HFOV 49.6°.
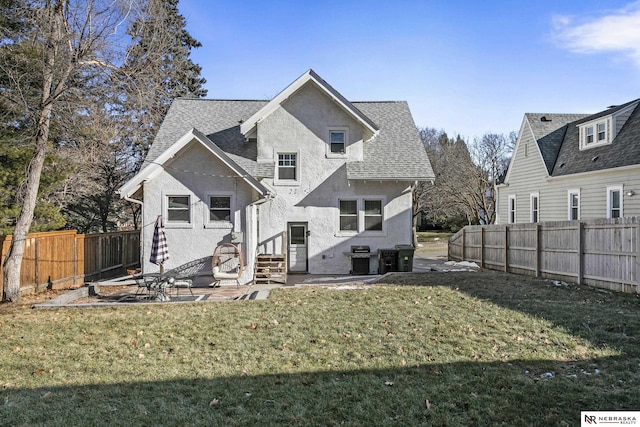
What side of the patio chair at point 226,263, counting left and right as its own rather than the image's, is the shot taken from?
front

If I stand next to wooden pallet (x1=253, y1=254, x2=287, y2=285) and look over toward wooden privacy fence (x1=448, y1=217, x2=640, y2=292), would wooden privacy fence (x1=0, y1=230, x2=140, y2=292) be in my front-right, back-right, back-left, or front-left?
back-right

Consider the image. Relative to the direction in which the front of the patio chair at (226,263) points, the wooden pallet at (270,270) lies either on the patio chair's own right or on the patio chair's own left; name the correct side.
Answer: on the patio chair's own left

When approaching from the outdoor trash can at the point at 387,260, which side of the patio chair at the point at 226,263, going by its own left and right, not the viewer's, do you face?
left

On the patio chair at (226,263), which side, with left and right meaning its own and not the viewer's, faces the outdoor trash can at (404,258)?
left

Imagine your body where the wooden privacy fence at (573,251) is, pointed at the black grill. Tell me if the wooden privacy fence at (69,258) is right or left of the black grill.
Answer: left

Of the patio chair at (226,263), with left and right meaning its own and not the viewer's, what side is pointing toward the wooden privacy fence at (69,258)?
right

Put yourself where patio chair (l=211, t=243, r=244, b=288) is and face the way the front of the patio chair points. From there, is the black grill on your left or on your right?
on your left

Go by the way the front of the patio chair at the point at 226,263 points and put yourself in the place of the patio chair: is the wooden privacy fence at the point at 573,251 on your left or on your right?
on your left

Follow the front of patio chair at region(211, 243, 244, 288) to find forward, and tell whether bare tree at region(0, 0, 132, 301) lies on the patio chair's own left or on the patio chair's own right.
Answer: on the patio chair's own right
